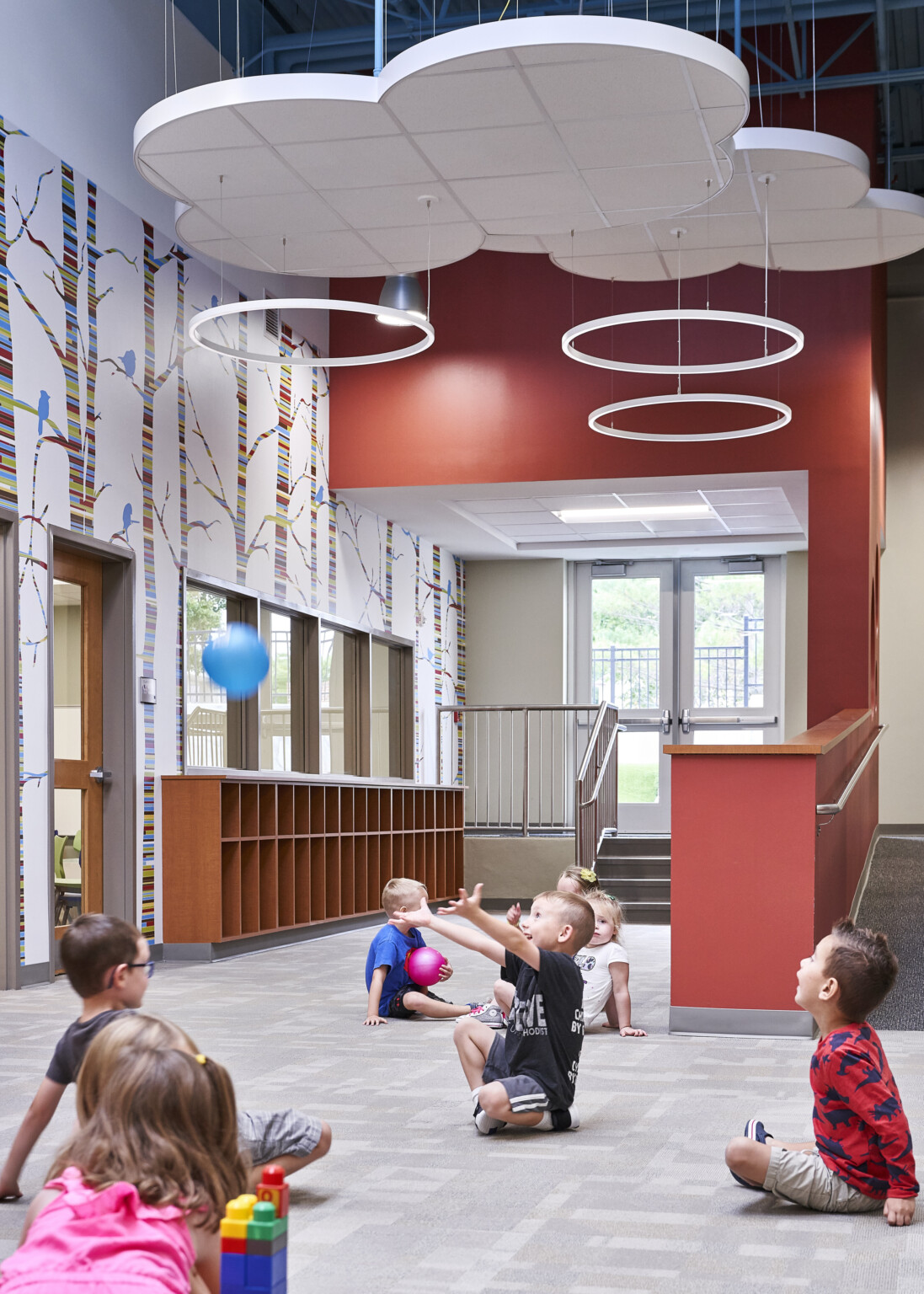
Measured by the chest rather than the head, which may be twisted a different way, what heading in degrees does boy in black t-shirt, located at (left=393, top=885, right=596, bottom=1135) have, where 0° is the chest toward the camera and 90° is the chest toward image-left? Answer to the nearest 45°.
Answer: approximately 90°

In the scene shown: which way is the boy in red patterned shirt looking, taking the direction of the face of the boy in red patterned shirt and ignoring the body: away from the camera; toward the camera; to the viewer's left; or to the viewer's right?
to the viewer's left

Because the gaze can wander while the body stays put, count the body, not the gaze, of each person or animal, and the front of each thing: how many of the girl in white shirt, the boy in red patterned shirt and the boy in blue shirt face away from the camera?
0

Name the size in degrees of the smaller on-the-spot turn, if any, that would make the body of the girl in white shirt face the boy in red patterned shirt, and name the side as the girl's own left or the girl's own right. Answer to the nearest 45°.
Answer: approximately 45° to the girl's own left

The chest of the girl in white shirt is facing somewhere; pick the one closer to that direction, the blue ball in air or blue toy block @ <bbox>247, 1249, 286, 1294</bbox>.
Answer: the blue toy block

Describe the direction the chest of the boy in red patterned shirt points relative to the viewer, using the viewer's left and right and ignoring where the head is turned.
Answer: facing to the left of the viewer

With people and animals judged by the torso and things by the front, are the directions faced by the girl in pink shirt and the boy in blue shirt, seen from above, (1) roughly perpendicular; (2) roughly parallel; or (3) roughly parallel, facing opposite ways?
roughly perpendicular

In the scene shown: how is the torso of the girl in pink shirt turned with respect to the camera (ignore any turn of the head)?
away from the camera

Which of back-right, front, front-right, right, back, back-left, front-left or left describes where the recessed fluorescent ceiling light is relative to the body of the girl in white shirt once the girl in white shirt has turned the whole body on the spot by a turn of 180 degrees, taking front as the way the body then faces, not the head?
front-left

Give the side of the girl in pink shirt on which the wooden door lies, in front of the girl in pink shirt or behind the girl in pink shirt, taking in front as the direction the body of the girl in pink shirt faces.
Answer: in front

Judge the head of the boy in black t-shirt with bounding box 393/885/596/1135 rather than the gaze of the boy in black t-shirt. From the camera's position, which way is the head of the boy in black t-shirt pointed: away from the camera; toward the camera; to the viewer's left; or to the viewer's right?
to the viewer's left

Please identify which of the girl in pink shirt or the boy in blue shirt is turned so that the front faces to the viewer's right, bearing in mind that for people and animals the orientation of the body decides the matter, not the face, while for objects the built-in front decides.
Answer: the boy in blue shirt

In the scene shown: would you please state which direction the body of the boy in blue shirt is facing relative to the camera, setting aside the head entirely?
to the viewer's right
